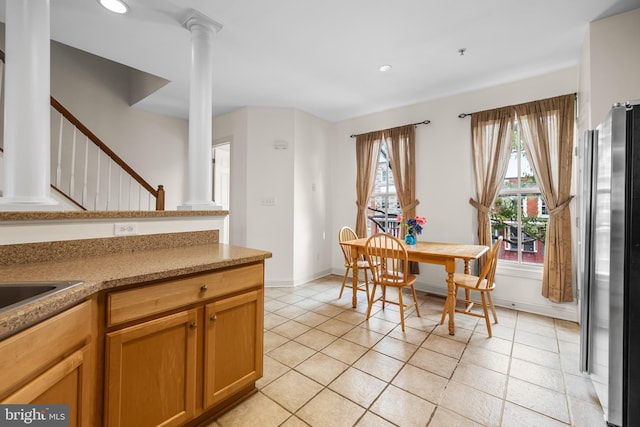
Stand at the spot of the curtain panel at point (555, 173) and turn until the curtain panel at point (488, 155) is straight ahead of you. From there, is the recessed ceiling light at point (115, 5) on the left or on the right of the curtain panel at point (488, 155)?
left

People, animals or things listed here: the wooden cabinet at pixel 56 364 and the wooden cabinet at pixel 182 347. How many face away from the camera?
0

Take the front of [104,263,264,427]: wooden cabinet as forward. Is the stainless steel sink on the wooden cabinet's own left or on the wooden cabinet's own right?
on the wooden cabinet's own right

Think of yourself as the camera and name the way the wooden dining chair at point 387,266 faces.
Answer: facing away from the viewer and to the right of the viewer

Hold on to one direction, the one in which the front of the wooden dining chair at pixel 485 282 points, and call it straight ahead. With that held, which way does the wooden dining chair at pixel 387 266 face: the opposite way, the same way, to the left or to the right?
to the right

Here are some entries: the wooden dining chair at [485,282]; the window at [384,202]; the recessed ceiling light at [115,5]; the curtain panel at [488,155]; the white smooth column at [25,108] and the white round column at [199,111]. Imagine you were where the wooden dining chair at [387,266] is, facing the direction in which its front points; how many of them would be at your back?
3

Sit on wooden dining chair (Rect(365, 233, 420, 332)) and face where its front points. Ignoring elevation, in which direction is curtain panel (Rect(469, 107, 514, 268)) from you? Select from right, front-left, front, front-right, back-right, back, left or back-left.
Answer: front

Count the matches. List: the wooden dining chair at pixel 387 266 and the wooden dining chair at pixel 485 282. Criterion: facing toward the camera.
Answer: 0

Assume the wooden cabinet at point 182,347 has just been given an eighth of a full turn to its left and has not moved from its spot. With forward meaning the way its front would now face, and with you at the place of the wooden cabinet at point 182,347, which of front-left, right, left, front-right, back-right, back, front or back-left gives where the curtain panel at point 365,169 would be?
front-left

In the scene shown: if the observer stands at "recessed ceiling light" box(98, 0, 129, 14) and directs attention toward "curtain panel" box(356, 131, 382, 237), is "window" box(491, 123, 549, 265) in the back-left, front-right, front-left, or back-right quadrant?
front-right

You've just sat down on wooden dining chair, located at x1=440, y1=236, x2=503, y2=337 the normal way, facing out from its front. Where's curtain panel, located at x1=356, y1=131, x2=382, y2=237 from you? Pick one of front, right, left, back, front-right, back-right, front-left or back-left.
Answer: front

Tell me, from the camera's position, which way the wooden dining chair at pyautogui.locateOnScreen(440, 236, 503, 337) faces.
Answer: facing away from the viewer and to the left of the viewer

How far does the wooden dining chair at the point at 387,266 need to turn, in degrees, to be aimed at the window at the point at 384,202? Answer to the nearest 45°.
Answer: approximately 45° to its left

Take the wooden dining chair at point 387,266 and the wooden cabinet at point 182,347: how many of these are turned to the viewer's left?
0
